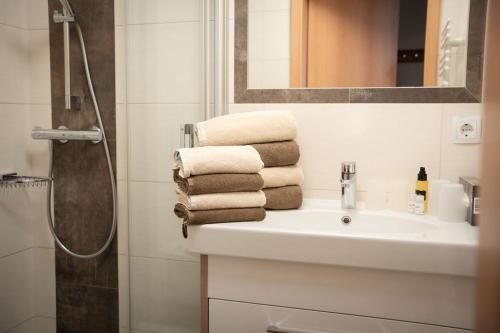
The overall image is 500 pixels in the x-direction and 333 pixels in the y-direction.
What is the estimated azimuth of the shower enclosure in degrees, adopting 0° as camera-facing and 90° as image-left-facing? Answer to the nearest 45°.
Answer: approximately 0°

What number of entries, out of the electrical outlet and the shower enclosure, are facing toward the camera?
2

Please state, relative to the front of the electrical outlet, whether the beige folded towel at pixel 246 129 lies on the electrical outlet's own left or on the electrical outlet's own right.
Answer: on the electrical outlet's own right

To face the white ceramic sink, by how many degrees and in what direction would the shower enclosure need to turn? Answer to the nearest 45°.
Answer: approximately 45° to its left

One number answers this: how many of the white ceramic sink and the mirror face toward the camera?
2
